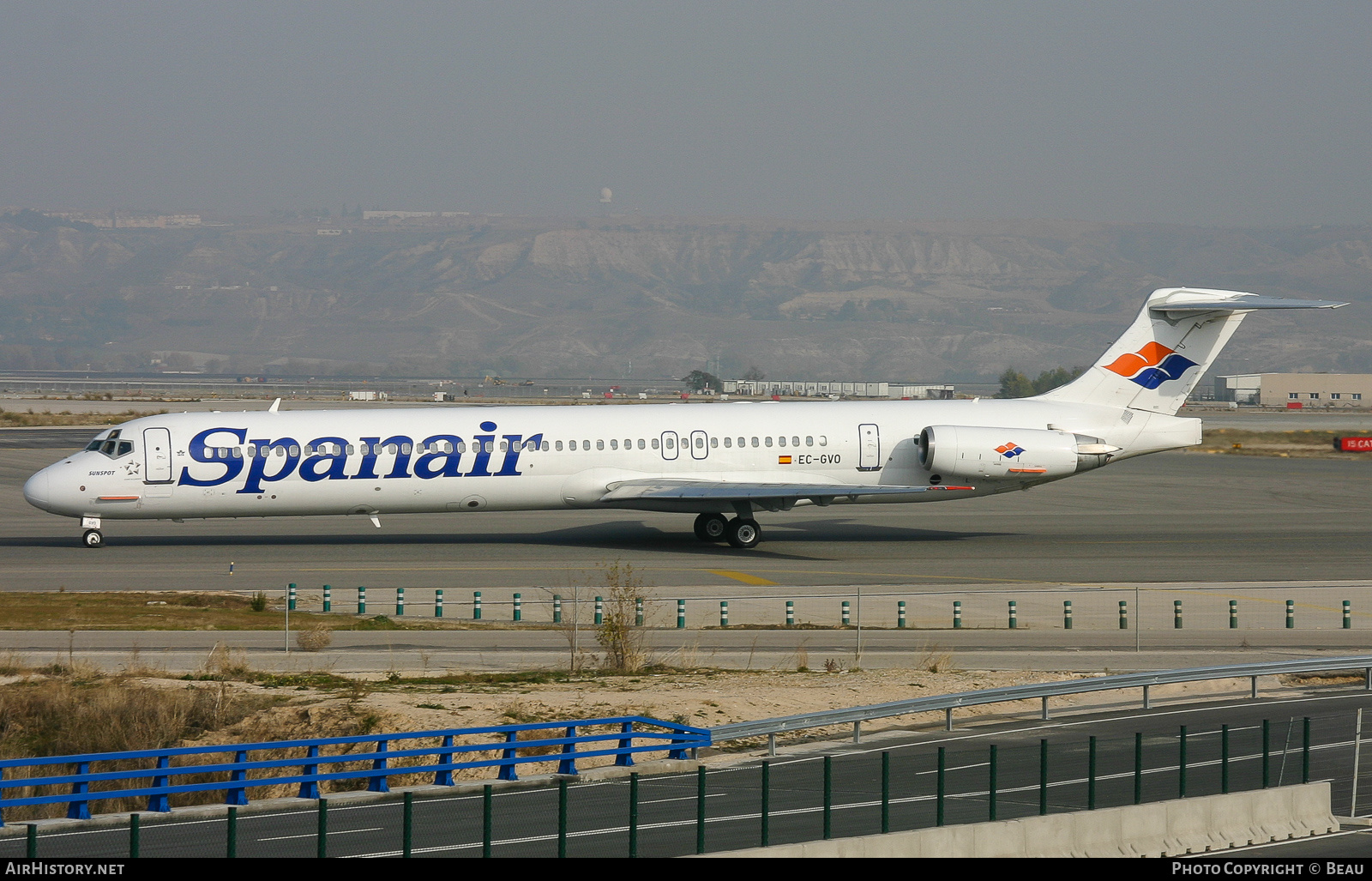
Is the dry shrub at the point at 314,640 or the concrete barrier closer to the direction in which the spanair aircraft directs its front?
the dry shrub

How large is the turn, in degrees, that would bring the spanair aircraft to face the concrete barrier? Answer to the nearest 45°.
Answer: approximately 90° to its left

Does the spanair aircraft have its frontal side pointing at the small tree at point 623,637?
no

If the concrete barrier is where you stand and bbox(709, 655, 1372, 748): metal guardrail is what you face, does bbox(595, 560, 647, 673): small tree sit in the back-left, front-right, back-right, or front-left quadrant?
front-left

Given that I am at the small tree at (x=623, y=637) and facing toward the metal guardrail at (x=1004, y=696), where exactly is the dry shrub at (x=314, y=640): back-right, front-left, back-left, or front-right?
back-right

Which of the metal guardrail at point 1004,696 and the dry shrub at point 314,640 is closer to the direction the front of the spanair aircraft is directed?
the dry shrub

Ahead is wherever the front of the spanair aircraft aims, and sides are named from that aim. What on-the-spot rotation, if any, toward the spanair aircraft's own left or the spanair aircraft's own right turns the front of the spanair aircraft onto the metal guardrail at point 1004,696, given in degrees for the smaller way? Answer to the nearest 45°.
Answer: approximately 90° to the spanair aircraft's own left

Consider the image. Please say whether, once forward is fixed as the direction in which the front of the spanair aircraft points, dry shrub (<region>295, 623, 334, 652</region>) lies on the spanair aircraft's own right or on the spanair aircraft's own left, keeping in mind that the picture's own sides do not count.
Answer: on the spanair aircraft's own left

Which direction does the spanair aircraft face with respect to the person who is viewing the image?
facing to the left of the viewer

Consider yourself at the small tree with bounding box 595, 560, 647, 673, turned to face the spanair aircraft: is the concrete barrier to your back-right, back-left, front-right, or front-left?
back-right

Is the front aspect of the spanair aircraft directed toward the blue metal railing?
no

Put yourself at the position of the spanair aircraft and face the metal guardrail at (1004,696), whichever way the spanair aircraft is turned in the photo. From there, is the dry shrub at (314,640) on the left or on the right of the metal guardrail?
right

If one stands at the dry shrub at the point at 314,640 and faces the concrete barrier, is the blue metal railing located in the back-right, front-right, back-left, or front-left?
front-right

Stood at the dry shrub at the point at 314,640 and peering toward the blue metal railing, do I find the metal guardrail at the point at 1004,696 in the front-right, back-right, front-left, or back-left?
front-left
